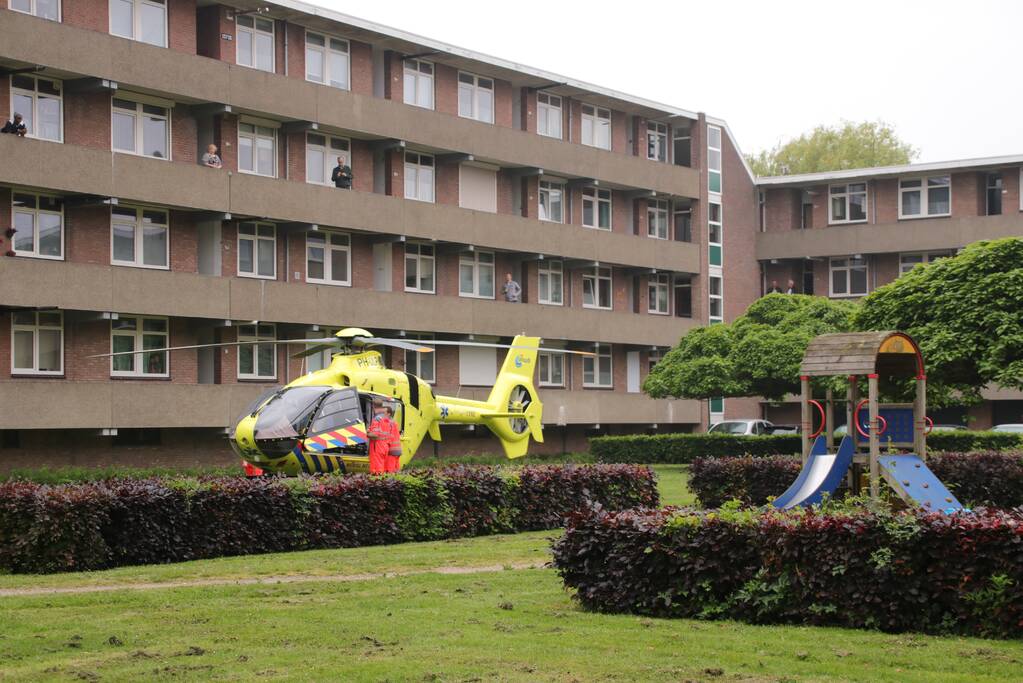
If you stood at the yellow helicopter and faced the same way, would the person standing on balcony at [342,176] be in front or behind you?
behind

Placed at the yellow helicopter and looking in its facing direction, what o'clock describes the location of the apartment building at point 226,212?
The apartment building is roughly at 4 o'clock from the yellow helicopter.

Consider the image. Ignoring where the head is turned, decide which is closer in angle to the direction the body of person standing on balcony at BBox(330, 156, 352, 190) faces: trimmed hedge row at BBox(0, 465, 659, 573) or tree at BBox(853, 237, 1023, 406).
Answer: the trimmed hedge row

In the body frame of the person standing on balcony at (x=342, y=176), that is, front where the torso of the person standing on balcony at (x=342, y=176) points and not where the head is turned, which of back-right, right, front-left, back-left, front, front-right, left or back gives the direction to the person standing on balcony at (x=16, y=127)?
front-right

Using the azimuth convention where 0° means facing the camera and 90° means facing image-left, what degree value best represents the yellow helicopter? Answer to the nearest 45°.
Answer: approximately 45°

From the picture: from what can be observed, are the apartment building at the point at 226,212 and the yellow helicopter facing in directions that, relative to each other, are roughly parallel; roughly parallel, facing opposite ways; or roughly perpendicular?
roughly perpendicular

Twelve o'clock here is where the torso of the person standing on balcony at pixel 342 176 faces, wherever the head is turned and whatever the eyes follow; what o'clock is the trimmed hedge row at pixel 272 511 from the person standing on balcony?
The trimmed hedge row is roughly at 12 o'clock from the person standing on balcony.

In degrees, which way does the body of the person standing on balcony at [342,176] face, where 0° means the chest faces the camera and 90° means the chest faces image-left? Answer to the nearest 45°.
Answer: approximately 0°

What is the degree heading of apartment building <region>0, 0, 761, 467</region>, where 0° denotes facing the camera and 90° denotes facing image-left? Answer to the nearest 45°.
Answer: approximately 315°

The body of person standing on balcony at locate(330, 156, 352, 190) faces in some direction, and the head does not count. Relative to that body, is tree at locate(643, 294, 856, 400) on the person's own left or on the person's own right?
on the person's own left

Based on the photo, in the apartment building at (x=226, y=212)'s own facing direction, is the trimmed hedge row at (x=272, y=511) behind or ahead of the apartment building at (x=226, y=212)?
ahead

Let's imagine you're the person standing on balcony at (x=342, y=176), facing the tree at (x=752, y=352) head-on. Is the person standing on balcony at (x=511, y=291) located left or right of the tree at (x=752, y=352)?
left

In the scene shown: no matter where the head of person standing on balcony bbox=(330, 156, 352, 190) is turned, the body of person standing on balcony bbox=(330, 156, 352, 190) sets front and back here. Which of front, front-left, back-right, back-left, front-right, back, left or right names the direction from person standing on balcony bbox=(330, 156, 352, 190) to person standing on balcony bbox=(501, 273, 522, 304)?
back-left
